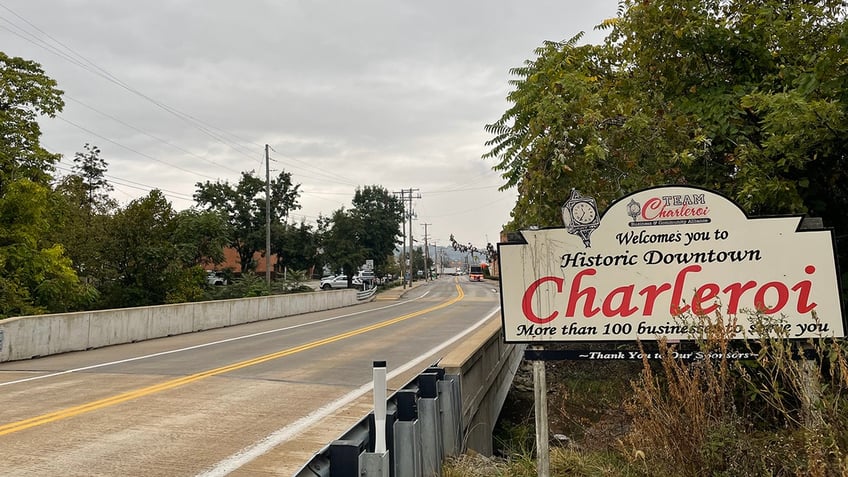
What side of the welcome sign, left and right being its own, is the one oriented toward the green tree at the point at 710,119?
back

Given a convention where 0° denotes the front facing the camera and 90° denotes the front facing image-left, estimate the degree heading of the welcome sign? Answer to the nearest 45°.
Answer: approximately 0°

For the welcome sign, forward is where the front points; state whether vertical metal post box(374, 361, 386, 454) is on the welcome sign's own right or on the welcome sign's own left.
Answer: on the welcome sign's own right
